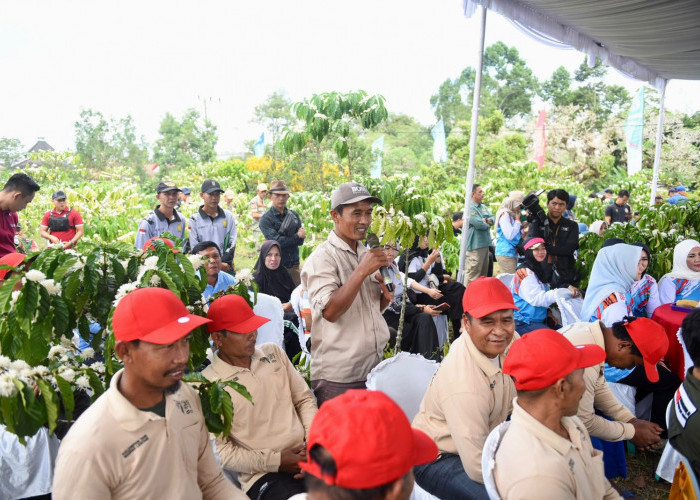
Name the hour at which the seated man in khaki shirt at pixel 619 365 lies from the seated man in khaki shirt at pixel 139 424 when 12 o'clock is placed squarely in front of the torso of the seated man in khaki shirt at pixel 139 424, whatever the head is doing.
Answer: the seated man in khaki shirt at pixel 619 365 is roughly at 10 o'clock from the seated man in khaki shirt at pixel 139 424.

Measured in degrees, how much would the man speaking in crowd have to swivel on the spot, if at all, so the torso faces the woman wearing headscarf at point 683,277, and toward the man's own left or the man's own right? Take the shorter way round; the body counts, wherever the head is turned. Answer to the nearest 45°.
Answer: approximately 90° to the man's own left

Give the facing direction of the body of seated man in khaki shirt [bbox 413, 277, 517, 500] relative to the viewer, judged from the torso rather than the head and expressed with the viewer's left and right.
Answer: facing the viewer and to the right of the viewer

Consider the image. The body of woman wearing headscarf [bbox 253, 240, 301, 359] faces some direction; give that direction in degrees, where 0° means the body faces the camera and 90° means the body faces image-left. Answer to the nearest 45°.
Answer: approximately 315°

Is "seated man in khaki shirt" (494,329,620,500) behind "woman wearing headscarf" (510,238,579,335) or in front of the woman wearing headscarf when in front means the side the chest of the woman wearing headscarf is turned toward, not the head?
in front

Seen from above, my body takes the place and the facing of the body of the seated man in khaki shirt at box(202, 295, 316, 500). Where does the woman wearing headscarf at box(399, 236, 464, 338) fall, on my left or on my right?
on my left

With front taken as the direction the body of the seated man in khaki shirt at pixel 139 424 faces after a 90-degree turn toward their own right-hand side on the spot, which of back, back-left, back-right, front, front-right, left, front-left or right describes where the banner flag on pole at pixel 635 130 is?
back

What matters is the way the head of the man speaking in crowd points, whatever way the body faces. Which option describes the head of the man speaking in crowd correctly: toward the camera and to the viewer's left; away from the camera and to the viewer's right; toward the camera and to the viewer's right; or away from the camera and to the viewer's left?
toward the camera and to the viewer's right

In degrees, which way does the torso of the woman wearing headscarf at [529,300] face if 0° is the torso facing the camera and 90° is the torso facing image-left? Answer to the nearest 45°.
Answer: approximately 315°
